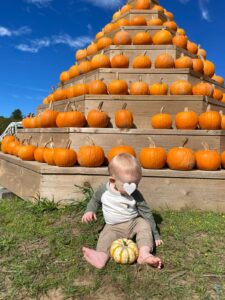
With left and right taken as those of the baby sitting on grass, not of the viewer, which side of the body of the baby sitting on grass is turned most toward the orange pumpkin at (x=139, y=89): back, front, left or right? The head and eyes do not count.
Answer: back

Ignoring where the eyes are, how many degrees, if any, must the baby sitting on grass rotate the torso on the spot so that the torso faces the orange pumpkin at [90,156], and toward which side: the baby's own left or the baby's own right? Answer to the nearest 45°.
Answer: approximately 180°

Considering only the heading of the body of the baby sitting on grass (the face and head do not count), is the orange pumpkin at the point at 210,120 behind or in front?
behind

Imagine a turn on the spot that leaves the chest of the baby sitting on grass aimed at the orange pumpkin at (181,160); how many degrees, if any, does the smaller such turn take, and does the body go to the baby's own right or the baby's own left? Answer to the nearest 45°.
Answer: approximately 135° to the baby's own left

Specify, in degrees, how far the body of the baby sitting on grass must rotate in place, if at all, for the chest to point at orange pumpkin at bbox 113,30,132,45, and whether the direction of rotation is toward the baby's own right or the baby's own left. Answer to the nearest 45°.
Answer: approximately 180°

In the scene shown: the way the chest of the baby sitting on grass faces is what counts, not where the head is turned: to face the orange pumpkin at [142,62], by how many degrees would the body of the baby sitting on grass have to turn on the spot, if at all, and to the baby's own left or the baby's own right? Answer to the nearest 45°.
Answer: approximately 180°

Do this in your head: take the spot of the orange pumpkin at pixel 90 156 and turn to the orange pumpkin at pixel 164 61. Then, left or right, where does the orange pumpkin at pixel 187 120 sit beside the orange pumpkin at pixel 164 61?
right

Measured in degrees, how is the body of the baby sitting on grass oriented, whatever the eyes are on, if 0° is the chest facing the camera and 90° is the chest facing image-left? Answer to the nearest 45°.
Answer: approximately 0°

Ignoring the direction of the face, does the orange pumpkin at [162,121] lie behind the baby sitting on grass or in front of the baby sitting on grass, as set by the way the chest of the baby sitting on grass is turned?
behind

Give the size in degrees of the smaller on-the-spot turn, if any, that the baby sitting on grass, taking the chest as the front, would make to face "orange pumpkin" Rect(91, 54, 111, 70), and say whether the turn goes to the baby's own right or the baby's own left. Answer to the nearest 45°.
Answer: approximately 180°
